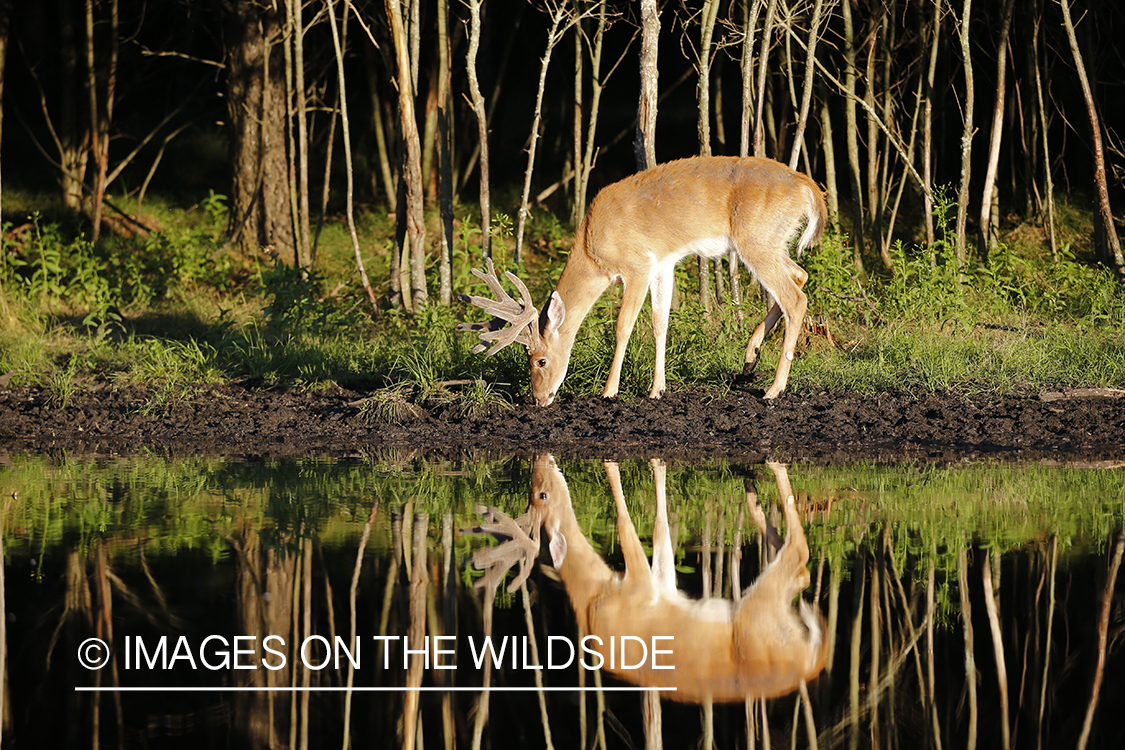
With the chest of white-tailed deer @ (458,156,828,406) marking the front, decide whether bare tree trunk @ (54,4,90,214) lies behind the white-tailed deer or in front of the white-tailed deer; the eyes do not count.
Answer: in front

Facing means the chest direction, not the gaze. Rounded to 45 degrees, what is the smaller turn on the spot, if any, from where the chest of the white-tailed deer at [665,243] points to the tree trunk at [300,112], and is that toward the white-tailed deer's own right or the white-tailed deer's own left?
approximately 45° to the white-tailed deer's own right

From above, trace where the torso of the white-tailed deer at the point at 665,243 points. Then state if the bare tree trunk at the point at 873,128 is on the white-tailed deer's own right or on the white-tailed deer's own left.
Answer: on the white-tailed deer's own right

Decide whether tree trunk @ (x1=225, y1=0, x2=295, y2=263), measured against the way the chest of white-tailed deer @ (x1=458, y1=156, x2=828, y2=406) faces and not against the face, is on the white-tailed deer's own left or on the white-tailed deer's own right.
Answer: on the white-tailed deer's own right

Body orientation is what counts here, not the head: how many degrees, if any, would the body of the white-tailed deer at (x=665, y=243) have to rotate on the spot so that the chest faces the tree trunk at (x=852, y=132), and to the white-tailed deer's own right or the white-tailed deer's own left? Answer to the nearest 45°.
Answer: approximately 135° to the white-tailed deer's own right

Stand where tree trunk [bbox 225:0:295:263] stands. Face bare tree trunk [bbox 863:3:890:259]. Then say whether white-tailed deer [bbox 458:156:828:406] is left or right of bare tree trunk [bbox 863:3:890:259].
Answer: right

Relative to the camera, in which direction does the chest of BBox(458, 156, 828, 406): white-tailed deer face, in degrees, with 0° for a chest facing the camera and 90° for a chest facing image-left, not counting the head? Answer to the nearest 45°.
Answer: approximately 90°

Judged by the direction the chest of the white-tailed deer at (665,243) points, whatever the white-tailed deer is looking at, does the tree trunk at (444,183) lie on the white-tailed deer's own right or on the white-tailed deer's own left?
on the white-tailed deer's own right

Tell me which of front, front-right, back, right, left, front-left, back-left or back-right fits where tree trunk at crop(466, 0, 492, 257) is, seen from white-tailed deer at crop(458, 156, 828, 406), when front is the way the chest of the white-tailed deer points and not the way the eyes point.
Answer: front-right

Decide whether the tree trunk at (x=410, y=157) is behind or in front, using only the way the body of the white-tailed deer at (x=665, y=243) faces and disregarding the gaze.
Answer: in front

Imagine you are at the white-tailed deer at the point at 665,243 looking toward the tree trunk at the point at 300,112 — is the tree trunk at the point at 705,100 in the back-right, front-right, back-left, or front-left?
front-right

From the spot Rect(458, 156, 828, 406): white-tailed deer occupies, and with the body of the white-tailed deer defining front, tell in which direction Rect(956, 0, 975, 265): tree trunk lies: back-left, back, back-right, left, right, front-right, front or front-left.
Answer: back-right
